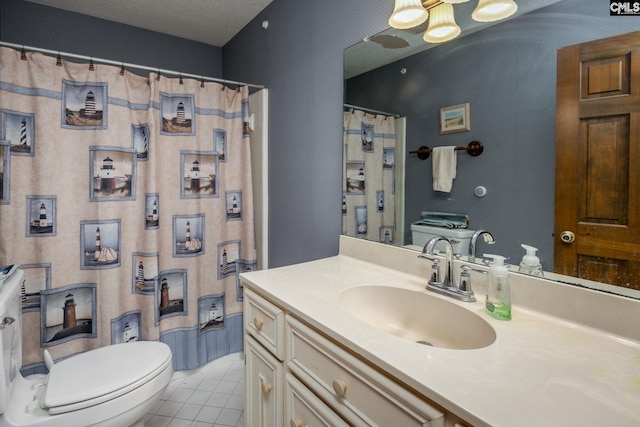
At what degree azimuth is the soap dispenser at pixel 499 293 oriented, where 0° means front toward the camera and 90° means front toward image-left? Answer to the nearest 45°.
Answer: approximately 90°

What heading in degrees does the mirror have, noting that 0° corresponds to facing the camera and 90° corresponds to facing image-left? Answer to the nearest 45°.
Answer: approximately 45°

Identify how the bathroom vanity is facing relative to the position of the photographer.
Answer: facing the viewer and to the left of the viewer

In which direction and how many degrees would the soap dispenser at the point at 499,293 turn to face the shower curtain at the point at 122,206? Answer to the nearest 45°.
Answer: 0° — it already faces it

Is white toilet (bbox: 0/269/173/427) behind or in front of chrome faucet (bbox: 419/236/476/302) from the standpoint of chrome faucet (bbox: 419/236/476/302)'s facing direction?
in front

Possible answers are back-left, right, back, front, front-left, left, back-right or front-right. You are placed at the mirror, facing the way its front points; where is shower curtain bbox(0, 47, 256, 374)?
front-right

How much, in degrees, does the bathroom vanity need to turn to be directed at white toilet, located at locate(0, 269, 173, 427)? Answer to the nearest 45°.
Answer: approximately 45° to its right

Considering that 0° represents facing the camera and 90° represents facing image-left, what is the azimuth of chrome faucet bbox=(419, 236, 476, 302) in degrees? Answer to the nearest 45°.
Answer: approximately 45°
